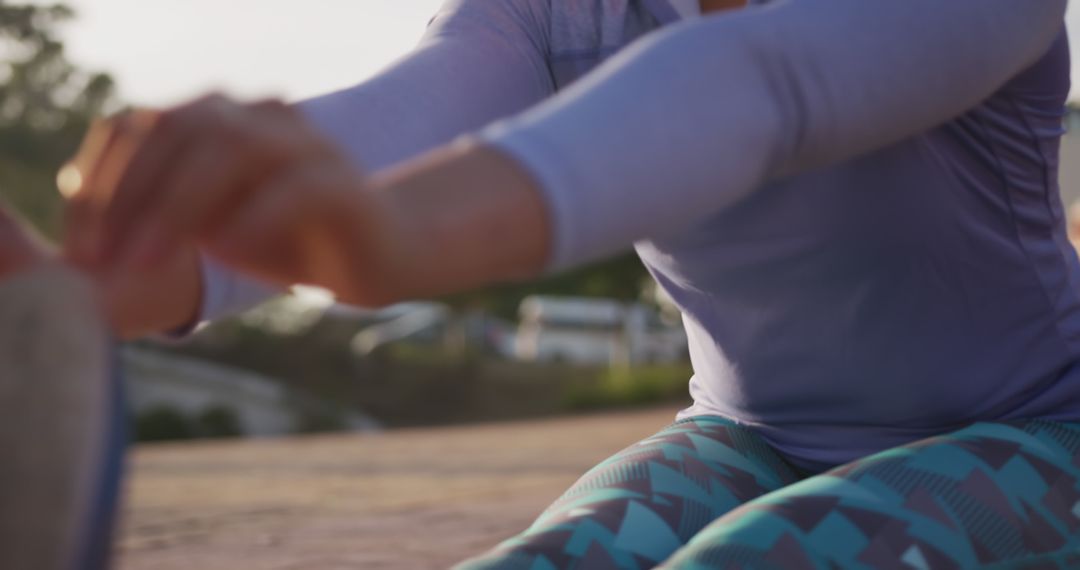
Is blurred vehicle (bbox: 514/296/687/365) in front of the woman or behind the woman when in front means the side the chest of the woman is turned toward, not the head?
behind

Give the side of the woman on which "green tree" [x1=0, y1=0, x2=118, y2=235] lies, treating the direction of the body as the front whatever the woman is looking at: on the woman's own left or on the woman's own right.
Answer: on the woman's own right
